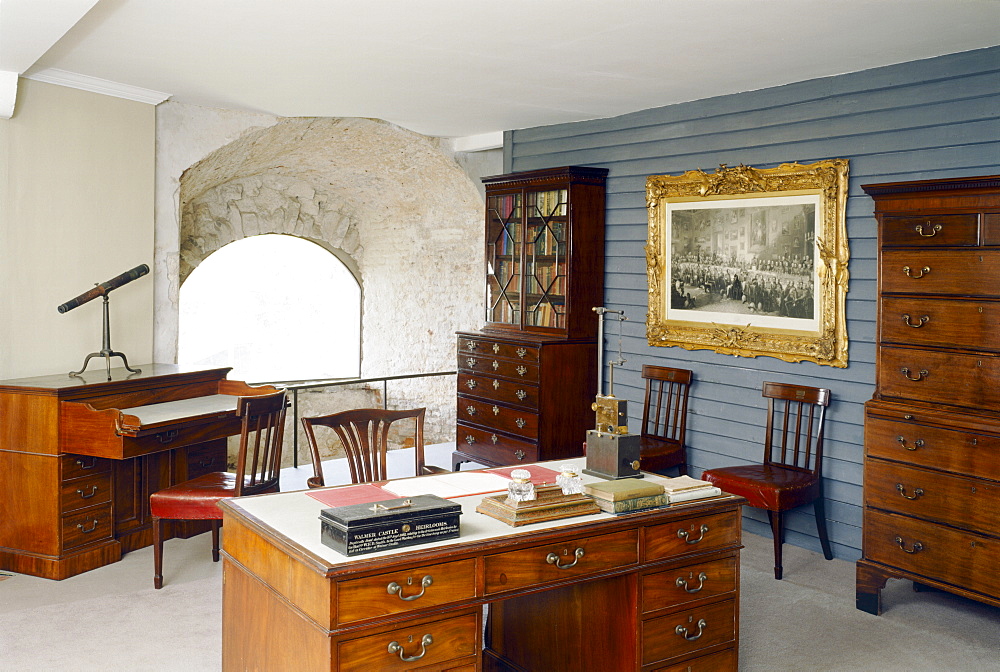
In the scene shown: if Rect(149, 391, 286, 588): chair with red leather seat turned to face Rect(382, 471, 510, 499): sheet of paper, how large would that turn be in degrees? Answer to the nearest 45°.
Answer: approximately 180°

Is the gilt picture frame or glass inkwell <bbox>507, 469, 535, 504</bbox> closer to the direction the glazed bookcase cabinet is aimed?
the glass inkwell

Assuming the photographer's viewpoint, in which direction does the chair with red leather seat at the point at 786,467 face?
facing the viewer and to the left of the viewer

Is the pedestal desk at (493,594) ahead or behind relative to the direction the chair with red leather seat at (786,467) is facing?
ahead

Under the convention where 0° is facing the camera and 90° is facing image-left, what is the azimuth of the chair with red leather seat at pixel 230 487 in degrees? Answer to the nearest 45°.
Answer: approximately 135°

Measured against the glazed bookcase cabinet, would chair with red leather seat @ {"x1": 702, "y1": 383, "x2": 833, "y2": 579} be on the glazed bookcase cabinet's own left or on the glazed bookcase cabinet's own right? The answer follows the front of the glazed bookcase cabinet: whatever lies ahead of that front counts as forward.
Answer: on the glazed bookcase cabinet's own left

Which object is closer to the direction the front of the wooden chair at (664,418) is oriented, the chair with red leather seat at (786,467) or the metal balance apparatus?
the metal balance apparatus

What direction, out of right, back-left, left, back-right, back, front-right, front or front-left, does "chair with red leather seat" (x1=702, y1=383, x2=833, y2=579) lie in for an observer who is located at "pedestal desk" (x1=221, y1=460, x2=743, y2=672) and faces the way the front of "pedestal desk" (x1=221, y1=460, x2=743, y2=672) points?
left

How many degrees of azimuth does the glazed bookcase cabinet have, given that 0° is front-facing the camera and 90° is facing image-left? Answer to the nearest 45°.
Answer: approximately 45°

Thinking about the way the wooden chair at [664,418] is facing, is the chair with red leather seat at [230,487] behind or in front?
in front

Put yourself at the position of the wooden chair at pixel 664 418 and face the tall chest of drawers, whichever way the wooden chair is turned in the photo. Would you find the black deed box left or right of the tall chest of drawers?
right
